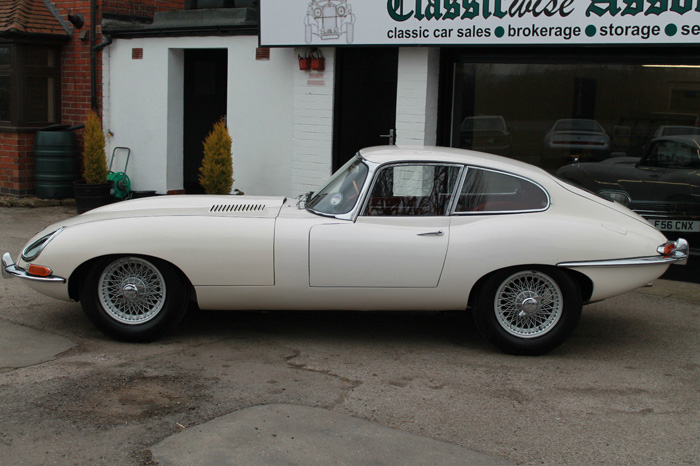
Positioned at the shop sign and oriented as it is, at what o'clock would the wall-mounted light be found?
The wall-mounted light is roughly at 4 o'clock from the shop sign.

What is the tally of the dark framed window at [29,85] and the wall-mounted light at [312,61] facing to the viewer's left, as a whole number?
0

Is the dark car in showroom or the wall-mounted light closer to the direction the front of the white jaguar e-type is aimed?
the wall-mounted light

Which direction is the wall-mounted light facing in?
toward the camera

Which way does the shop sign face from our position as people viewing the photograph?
facing the viewer

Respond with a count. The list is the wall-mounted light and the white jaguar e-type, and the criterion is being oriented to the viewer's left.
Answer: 1

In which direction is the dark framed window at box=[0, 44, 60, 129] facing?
toward the camera

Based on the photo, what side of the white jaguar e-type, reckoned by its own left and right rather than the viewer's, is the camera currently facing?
left

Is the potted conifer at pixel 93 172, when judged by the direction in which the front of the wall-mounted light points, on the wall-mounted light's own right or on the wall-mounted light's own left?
on the wall-mounted light's own right

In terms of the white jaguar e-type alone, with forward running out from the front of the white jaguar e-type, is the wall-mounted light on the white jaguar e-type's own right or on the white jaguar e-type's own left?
on the white jaguar e-type's own right

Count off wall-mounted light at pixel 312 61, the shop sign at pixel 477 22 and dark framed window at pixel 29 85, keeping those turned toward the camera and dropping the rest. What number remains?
3

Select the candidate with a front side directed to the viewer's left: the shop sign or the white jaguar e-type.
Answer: the white jaguar e-type
